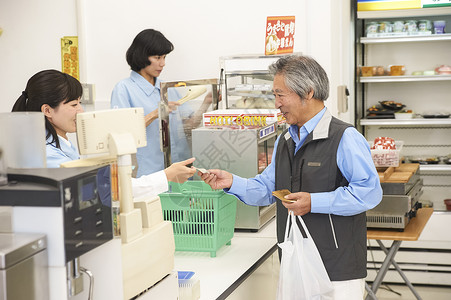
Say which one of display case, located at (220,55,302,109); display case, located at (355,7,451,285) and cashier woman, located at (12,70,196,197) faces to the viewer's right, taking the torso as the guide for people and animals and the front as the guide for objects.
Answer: the cashier woman

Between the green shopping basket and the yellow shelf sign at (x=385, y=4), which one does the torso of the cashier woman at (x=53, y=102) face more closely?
the green shopping basket

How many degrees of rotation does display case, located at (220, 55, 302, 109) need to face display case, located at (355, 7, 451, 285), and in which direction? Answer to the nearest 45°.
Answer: approximately 135° to its left

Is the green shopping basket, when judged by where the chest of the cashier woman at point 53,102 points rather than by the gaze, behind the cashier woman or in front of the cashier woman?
in front

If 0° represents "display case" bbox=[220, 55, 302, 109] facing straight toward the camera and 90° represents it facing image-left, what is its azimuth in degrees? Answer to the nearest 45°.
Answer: approximately 0°

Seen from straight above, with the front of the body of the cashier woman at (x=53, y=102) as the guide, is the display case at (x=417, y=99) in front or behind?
in front

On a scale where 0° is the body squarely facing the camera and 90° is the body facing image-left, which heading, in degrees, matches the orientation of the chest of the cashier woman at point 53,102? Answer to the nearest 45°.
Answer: approximately 270°

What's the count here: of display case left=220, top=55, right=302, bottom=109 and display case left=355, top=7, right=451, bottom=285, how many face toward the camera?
2

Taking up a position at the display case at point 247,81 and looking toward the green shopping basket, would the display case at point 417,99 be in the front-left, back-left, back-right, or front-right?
back-left

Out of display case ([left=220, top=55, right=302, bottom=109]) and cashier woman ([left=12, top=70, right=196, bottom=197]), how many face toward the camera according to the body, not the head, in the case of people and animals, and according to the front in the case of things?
1

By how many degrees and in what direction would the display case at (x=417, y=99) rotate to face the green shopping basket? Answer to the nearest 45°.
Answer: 0° — it already faces it

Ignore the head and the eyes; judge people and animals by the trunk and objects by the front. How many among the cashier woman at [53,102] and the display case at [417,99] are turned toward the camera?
1
